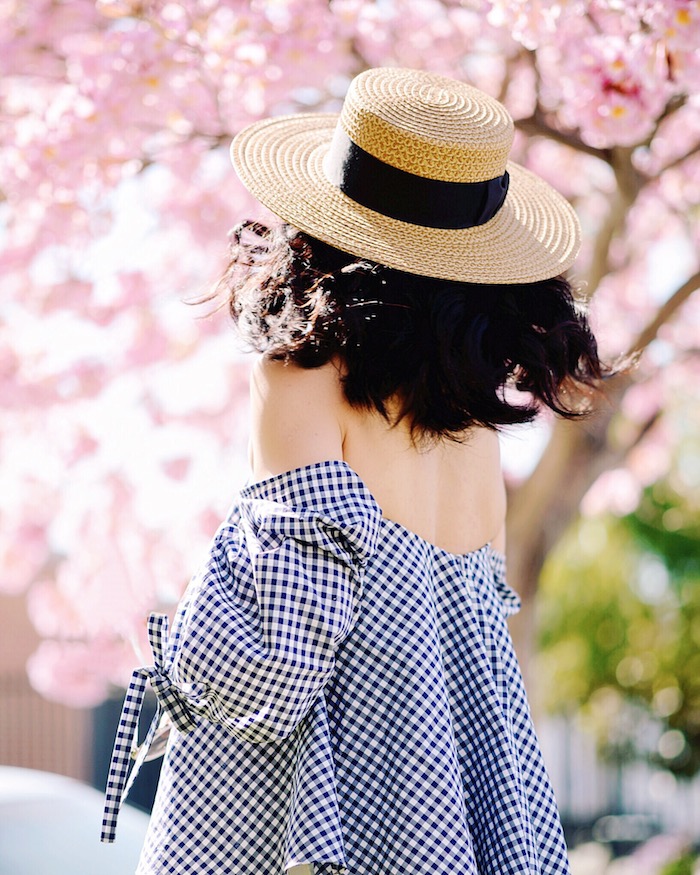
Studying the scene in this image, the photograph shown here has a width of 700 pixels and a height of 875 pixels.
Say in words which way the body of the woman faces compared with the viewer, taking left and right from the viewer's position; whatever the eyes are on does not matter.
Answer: facing away from the viewer and to the left of the viewer

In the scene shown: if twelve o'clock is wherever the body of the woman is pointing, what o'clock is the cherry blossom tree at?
The cherry blossom tree is roughly at 1 o'clock from the woman.

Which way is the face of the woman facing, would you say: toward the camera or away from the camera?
away from the camera
